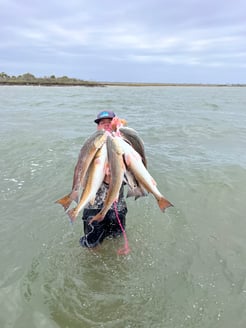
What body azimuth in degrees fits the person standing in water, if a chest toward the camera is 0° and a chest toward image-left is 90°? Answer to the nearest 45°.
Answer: approximately 0°
